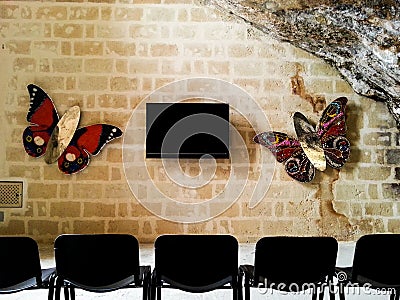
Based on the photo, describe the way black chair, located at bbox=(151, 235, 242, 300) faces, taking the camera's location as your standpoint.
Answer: facing away from the viewer

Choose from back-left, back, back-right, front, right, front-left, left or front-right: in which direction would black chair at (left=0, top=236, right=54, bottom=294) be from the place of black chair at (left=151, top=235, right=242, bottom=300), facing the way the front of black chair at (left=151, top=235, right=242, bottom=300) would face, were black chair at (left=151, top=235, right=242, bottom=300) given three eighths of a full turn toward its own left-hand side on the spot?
front-right

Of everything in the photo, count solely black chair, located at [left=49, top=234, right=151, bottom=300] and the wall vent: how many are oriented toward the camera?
1

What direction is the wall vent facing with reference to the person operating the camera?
facing the viewer

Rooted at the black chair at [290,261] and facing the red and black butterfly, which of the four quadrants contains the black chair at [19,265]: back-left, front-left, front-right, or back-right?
front-left

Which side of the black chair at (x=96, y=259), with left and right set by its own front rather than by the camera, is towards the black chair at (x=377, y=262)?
right

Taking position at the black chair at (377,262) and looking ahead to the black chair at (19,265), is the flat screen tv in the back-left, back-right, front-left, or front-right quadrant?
front-right

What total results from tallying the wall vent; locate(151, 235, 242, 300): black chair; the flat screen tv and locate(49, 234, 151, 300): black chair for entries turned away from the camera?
2

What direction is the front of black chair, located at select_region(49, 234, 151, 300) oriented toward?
away from the camera

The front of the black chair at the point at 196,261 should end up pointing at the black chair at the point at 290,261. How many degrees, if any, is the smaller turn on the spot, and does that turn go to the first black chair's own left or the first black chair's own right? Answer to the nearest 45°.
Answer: approximately 90° to the first black chair's own right

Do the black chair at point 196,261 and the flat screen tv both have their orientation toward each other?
yes

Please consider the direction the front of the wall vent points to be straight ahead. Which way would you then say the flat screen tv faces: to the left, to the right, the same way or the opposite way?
the same way

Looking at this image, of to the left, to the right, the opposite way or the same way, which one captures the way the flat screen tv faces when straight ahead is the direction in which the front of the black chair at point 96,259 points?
the opposite way

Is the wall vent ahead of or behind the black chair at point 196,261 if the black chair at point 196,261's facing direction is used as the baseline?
ahead

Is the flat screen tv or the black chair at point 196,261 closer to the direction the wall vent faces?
the black chair

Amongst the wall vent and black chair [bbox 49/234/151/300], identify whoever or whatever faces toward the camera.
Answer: the wall vent

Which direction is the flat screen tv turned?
toward the camera

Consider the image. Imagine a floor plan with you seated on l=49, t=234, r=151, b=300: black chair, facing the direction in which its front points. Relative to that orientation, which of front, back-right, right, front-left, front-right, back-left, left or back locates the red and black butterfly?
front
